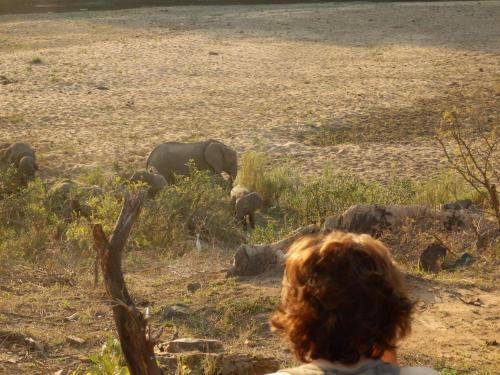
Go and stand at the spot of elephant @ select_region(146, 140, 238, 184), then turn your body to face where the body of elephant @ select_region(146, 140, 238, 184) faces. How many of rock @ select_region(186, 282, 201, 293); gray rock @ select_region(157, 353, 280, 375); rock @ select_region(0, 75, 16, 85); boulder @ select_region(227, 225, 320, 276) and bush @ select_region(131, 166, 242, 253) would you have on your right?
4

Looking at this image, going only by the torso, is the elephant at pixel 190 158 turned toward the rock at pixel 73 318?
no

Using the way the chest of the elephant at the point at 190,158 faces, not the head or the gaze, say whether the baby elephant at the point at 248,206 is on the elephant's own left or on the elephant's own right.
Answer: on the elephant's own right

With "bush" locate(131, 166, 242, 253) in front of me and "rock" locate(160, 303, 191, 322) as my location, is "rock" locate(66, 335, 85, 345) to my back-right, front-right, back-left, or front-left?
back-left

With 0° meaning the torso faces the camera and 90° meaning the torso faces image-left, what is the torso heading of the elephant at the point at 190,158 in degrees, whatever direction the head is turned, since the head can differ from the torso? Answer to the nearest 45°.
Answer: approximately 270°

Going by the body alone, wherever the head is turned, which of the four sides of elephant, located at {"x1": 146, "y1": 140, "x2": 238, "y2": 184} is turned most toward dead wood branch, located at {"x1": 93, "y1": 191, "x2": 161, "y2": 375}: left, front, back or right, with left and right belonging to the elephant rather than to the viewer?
right

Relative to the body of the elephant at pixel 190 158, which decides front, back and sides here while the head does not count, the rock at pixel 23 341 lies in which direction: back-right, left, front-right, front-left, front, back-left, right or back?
right

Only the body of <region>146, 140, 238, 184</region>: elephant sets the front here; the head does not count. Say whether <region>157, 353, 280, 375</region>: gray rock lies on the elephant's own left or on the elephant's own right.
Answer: on the elephant's own right

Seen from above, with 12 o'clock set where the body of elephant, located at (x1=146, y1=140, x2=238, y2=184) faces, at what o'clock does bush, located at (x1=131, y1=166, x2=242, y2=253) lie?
The bush is roughly at 3 o'clock from the elephant.

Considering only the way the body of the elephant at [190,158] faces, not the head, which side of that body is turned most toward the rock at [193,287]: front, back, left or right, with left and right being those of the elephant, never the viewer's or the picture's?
right

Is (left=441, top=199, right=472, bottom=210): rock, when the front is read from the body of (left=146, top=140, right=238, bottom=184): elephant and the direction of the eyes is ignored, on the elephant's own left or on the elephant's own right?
on the elephant's own right

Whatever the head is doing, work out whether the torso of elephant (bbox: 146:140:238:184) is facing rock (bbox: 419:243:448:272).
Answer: no

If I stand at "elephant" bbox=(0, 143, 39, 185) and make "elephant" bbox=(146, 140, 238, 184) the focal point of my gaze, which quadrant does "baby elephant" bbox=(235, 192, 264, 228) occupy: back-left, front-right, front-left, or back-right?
front-right

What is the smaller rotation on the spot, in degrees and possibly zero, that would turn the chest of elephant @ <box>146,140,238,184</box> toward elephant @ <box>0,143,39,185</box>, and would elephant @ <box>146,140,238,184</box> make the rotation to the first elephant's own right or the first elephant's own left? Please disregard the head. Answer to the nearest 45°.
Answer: approximately 180°

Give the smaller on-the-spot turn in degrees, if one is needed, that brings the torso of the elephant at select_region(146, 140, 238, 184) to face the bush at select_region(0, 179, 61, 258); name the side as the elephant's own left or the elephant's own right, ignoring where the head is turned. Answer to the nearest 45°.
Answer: approximately 135° to the elephant's own right

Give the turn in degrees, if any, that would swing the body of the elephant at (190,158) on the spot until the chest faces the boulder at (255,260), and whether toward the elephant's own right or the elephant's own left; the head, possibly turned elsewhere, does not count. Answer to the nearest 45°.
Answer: approximately 90° to the elephant's own right

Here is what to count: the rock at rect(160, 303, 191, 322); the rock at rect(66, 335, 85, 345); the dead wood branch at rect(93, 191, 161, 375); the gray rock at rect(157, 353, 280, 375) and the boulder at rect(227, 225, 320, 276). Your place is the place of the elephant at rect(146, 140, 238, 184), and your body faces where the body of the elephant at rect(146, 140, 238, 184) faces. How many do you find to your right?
5

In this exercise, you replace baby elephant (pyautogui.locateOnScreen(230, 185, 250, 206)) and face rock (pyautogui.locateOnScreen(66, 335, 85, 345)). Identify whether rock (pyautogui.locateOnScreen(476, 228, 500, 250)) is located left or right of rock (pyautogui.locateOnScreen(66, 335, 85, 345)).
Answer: left
